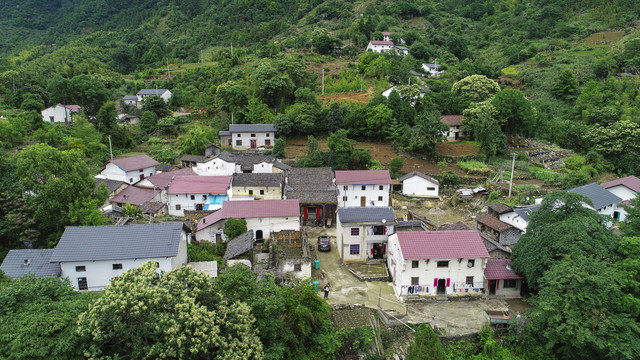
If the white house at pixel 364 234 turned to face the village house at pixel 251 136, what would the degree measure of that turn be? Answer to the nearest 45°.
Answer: approximately 135° to its right

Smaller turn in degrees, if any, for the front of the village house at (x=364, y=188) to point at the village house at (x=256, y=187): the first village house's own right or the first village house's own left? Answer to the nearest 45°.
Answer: approximately 90° to the first village house's own right

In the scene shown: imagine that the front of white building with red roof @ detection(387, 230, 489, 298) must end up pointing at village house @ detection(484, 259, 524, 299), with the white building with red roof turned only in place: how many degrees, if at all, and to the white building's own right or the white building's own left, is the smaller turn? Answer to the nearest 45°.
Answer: approximately 90° to the white building's own left

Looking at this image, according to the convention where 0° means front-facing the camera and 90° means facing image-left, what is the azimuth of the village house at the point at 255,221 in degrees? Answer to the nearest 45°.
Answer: approximately 0°

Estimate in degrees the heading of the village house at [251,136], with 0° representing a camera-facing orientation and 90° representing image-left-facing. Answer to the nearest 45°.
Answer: approximately 0°

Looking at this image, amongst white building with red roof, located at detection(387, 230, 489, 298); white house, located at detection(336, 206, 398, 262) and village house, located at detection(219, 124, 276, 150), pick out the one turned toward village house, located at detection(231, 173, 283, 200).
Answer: village house, located at detection(219, 124, 276, 150)

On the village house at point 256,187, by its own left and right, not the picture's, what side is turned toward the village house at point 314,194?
left

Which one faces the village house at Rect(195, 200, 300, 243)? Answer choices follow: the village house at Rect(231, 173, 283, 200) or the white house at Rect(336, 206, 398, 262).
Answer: the village house at Rect(231, 173, 283, 200)

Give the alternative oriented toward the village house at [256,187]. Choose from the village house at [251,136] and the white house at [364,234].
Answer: the village house at [251,136]

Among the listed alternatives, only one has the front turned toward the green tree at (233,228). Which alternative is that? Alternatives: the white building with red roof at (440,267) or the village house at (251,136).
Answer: the village house

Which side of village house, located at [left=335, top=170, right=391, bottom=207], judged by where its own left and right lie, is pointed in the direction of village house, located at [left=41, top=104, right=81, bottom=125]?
right

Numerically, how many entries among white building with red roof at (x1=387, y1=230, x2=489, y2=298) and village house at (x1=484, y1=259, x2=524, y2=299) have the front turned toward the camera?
2
